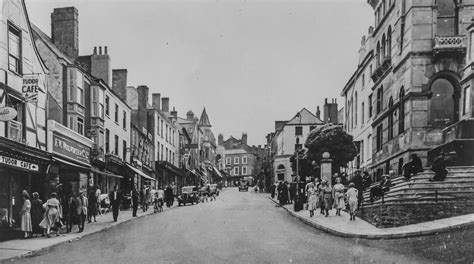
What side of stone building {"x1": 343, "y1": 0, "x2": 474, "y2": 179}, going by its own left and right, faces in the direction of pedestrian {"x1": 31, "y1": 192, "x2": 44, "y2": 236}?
front

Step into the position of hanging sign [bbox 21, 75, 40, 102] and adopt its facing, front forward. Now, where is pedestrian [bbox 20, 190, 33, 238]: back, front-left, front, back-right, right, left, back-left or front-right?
front

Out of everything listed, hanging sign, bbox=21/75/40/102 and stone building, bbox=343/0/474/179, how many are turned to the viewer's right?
0

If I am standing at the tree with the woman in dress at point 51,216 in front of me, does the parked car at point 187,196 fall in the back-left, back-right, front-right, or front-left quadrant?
front-right

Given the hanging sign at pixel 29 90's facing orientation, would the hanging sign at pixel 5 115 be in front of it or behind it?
in front

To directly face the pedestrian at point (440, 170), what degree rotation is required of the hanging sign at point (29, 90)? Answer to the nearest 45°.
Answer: approximately 90° to its left

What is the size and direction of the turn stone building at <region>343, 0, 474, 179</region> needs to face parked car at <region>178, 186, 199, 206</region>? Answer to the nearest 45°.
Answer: approximately 90° to its right

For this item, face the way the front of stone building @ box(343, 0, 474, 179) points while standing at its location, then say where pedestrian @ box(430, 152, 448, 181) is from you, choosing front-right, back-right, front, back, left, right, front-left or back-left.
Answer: front-left

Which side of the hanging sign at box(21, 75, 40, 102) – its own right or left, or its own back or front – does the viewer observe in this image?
front

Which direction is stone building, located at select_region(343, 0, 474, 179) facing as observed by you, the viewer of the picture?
facing the viewer and to the left of the viewer

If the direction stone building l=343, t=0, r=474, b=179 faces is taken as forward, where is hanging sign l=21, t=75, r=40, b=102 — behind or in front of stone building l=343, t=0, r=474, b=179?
in front
